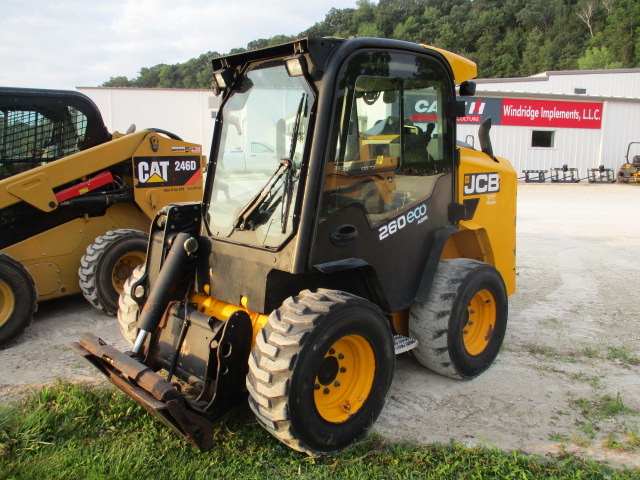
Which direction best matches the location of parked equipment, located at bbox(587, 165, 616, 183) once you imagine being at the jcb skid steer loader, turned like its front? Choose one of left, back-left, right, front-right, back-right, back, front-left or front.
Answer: back

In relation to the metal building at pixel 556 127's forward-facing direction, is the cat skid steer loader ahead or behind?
ahead

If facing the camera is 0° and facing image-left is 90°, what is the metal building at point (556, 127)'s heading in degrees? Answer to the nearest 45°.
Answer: approximately 0°

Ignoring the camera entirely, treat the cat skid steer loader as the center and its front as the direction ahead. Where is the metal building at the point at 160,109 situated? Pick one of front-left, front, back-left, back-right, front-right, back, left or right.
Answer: back-right

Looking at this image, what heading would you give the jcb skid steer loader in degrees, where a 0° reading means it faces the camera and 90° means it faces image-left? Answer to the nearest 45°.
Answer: approximately 45°

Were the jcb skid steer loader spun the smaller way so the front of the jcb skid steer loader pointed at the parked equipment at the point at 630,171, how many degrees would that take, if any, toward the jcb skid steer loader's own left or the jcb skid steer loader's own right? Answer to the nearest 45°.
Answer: approximately 180°

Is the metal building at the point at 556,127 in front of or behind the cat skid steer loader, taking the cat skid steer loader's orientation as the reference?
behind

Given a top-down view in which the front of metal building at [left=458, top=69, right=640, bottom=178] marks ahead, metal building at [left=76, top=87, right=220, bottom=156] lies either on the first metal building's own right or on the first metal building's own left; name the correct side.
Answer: on the first metal building's own right
